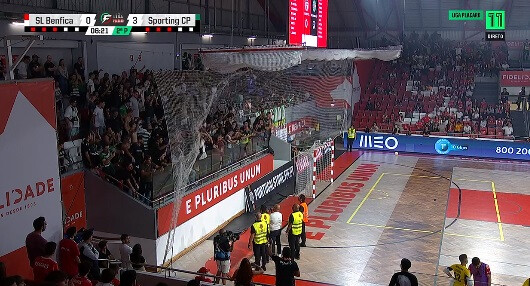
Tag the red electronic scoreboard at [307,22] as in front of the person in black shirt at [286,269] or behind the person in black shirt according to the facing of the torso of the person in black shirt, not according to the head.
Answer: in front

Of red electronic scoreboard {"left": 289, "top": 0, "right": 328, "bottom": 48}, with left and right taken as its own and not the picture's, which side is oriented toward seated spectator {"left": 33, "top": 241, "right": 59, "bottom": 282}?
front

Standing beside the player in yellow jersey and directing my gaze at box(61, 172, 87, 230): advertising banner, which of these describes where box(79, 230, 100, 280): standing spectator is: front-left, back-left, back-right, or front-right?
front-left

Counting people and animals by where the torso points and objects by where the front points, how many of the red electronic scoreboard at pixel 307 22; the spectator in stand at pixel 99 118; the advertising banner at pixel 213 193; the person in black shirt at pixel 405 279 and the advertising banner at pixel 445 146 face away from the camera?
1

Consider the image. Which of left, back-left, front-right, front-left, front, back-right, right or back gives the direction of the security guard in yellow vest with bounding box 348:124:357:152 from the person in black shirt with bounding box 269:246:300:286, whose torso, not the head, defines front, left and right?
front

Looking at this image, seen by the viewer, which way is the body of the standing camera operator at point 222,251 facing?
away from the camera

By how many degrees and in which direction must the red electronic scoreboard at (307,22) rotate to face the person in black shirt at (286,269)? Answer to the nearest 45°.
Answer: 0° — it already faces them

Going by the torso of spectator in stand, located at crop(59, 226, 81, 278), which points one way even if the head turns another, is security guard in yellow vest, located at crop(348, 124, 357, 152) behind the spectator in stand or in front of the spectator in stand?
in front

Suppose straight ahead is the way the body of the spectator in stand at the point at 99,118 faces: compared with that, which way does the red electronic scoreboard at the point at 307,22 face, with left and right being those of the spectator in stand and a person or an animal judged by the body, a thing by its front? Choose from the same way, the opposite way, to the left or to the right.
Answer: to the right

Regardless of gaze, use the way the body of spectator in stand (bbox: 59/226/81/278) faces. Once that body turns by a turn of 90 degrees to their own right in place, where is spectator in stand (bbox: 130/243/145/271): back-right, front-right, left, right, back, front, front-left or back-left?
left

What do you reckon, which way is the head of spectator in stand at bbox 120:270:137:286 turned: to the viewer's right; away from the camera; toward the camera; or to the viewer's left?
away from the camera

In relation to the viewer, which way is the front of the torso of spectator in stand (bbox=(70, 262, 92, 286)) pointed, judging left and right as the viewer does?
facing away from the viewer and to the right of the viewer

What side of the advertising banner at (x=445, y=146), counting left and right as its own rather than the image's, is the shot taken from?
front

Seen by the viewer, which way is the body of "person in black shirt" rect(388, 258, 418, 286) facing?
away from the camera

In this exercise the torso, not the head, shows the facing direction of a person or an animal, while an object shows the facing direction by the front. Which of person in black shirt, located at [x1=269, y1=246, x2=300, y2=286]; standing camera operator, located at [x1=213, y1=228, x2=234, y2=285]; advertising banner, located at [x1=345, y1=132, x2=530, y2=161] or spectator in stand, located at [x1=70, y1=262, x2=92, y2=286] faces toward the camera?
the advertising banner

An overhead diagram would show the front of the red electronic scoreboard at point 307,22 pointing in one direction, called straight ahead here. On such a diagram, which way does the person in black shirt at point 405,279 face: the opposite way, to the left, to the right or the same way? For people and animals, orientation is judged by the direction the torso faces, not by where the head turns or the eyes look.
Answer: the opposite way

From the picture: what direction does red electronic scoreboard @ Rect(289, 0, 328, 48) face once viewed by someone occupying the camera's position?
facing the viewer
